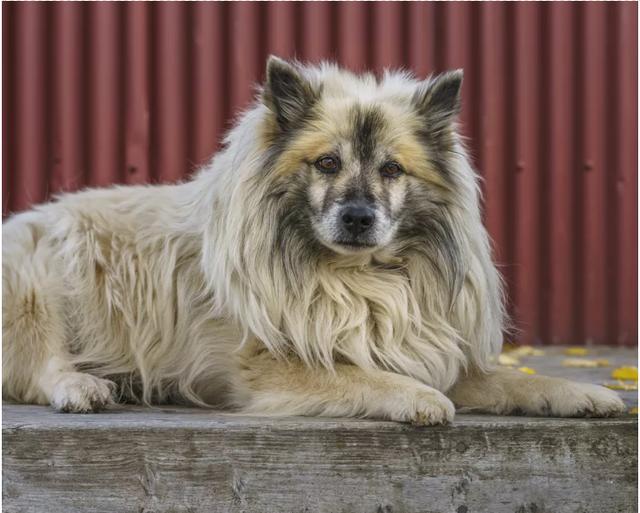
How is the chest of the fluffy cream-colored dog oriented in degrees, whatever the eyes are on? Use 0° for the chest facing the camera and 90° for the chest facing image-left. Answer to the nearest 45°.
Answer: approximately 315°

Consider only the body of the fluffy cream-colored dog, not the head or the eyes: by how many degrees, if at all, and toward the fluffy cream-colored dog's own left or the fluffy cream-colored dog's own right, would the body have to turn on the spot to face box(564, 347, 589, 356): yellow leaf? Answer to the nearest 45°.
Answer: approximately 90° to the fluffy cream-colored dog's own left

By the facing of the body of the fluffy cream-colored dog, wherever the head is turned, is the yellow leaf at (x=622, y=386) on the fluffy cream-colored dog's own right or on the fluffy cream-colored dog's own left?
on the fluffy cream-colored dog's own left

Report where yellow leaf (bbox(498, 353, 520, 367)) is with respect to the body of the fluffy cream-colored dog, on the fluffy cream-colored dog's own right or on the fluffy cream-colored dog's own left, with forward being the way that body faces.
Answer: on the fluffy cream-colored dog's own left

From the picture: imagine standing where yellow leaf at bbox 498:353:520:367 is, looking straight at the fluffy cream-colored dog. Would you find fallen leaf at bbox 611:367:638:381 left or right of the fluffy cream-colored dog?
left
